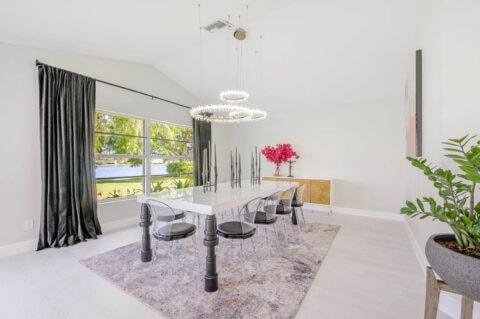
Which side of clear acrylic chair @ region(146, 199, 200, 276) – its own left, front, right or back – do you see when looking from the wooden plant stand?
right

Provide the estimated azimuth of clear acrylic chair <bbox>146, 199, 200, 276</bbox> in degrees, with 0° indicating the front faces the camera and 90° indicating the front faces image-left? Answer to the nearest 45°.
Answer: approximately 225°

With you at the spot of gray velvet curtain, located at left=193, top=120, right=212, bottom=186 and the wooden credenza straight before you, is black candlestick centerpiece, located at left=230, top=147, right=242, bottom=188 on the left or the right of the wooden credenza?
right

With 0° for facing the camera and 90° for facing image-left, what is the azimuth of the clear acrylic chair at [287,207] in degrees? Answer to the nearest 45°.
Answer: approximately 90°

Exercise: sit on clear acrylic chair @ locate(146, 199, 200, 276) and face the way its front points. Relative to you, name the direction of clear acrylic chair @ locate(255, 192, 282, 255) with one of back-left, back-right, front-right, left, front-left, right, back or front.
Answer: front-right

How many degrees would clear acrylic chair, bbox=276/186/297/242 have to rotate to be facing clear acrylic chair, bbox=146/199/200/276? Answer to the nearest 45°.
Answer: approximately 45° to its left

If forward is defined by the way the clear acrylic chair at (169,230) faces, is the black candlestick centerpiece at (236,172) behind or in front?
in front

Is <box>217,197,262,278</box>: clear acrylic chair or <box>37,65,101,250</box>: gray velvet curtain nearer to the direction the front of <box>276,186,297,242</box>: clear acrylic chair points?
the gray velvet curtain

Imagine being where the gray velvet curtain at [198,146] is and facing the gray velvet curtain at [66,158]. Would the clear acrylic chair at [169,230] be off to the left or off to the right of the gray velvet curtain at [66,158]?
left

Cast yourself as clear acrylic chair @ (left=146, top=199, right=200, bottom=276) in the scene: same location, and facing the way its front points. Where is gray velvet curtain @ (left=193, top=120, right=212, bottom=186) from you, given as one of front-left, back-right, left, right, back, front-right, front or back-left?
front-left
